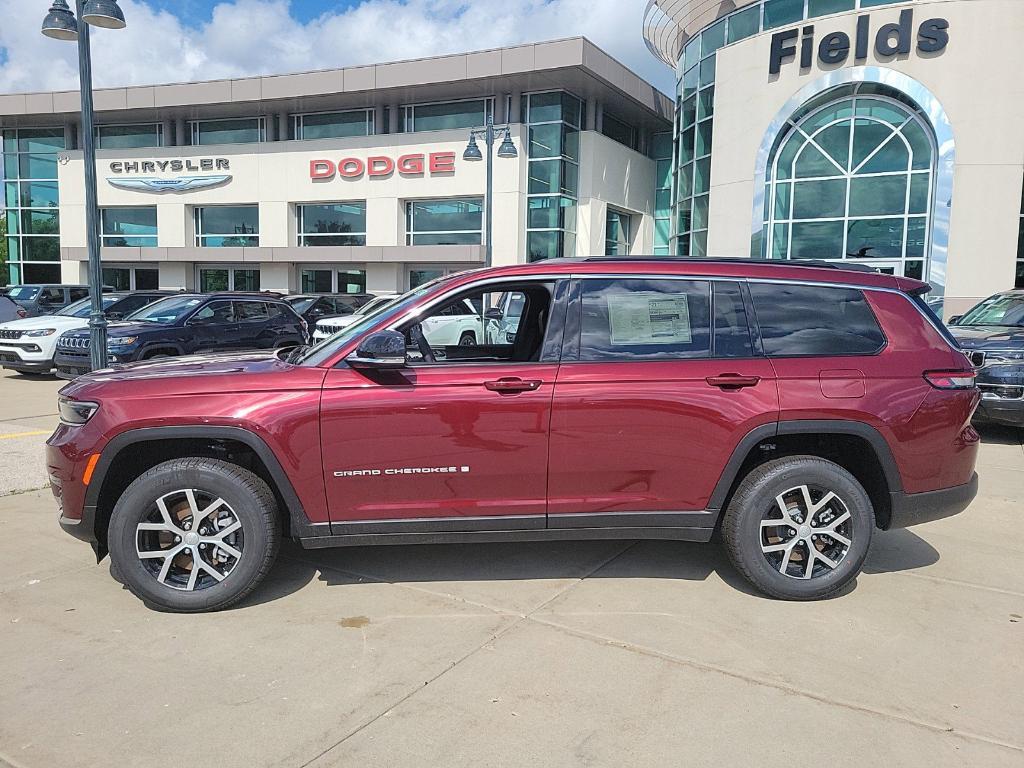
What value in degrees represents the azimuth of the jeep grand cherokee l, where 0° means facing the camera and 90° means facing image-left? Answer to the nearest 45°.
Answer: approximately 90°

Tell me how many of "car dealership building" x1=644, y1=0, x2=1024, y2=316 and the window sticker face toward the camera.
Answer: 2

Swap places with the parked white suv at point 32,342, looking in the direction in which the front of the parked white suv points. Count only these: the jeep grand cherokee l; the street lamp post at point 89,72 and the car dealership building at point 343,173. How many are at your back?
1

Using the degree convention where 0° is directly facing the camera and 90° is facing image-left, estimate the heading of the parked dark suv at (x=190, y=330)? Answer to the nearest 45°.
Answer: approximately 45°

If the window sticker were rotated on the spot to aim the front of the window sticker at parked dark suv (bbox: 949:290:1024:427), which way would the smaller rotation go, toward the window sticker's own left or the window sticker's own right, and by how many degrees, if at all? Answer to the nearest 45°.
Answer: approximately 135° to the window sticker's own left

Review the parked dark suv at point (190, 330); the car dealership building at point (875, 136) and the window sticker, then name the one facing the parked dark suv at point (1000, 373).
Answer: the car dealership building

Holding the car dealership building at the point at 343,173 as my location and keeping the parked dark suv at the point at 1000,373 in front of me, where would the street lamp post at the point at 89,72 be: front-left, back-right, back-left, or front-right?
front-right

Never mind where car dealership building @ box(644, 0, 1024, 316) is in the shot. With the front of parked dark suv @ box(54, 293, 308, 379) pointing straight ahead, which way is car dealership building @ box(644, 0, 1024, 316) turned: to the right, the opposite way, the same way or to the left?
the same way

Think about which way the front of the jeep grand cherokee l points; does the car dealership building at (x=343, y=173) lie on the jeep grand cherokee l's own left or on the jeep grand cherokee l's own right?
on the jeep grand cherokee l's own right

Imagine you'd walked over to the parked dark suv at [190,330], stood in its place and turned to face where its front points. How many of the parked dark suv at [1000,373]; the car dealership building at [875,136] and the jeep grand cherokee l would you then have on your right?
0

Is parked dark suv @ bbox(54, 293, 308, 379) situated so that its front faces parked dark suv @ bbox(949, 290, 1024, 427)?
no

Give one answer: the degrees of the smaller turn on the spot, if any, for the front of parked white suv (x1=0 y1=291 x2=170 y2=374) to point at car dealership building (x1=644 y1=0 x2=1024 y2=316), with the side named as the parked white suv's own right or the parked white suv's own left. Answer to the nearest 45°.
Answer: approximately 135° to the parked white suv's own left

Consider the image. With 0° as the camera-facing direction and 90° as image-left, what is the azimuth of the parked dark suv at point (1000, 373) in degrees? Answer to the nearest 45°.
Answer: approximately 45°

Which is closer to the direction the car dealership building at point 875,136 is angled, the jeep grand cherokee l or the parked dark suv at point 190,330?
the jeep grand cherokee l

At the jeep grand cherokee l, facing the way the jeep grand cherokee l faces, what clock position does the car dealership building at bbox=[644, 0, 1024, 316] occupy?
The car dealership building is roughly at 4 o'clock from the jeep grand cherokee l.

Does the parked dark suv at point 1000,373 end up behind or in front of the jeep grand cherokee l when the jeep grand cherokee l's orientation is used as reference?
behind

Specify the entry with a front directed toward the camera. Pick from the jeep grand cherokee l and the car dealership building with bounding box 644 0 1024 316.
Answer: the car dealership building

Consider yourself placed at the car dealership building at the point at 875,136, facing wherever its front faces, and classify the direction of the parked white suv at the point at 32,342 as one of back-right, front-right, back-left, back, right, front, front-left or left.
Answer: front-right

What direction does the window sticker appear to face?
toward the camera

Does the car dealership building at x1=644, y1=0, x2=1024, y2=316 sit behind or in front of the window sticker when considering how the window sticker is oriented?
behind

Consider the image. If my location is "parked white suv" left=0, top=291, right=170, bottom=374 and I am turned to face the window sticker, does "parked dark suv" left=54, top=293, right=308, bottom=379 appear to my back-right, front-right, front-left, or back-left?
front-left

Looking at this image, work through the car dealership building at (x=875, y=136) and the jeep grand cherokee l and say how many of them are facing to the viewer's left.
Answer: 1

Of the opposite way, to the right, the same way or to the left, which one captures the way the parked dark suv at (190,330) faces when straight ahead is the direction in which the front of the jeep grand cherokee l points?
to the left

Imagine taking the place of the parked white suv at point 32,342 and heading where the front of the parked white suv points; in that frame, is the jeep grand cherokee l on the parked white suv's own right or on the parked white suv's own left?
on the parked white suv's own left

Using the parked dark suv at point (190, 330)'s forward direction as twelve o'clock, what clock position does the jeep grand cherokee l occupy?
The jeep grand cherokee l is roughly at 10 o'clock from the parked dark suv.
